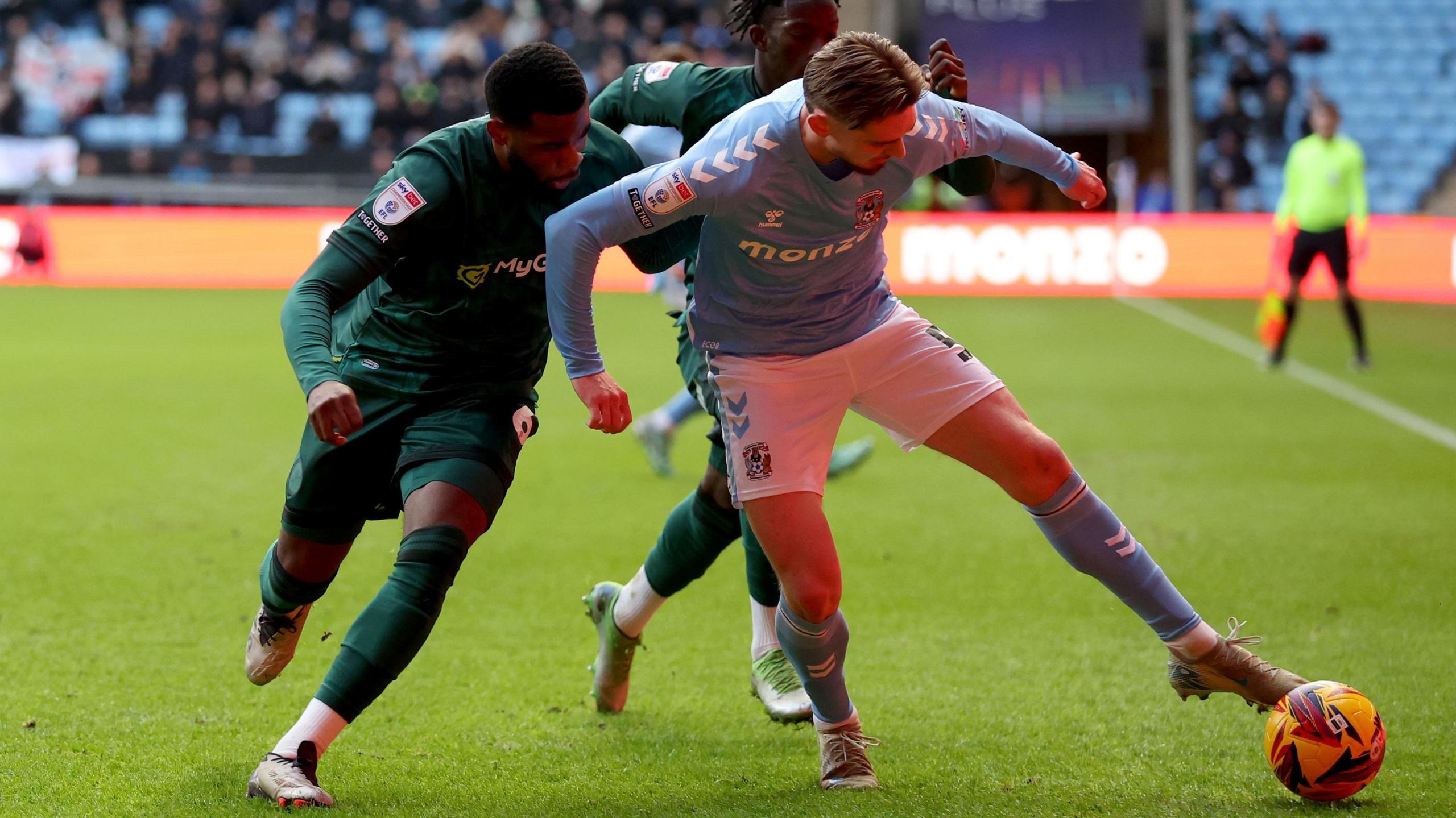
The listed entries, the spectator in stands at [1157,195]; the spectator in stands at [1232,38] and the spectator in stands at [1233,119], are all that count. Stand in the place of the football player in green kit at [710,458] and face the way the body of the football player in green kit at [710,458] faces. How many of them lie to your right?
0

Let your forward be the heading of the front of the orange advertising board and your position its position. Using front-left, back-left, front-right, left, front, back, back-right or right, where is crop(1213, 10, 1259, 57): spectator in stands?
back-left

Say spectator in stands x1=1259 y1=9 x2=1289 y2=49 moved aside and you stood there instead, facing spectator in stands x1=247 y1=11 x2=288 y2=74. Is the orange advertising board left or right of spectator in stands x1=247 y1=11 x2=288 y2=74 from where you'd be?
left

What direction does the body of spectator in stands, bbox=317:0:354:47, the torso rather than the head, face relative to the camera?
toward the camera

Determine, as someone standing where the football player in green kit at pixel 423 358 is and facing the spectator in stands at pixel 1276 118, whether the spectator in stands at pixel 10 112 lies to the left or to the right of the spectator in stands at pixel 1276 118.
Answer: left

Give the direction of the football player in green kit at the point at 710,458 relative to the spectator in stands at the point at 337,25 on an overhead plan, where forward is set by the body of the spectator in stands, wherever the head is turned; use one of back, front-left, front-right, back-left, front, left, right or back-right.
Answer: front

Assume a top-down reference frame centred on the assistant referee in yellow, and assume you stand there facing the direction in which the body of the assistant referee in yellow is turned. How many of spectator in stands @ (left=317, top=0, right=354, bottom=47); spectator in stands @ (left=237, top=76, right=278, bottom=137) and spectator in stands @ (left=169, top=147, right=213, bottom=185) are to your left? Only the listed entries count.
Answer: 0

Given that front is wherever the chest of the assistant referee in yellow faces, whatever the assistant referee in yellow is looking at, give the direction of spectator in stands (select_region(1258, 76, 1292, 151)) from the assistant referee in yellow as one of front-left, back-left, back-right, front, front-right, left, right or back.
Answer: back

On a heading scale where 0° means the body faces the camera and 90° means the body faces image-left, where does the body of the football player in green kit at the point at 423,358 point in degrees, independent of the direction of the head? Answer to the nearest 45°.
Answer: approximately 315°

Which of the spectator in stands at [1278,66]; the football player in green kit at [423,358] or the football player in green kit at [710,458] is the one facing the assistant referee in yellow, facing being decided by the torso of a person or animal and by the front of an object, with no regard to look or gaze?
the spectator in stands

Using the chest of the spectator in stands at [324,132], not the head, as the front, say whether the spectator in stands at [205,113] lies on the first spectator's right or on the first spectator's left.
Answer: on the first spectator's right

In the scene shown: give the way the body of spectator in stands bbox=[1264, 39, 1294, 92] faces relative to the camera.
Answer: toward the camera

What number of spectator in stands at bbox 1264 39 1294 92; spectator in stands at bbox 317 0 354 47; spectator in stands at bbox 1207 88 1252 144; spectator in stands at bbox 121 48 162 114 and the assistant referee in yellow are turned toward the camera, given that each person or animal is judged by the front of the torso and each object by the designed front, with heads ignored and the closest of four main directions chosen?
5

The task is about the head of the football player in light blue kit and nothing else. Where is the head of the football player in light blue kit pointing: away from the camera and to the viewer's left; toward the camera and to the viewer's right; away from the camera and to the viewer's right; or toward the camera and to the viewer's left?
toward the camera and to the viewer's right

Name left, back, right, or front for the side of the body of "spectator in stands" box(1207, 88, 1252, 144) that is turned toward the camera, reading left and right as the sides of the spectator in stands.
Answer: front

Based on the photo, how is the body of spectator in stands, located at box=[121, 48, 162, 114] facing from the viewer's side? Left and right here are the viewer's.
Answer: facing the viewer

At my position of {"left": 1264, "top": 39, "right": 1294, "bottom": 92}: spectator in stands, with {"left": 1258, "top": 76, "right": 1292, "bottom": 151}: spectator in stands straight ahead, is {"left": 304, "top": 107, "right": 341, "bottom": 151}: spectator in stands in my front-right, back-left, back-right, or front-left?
front-right

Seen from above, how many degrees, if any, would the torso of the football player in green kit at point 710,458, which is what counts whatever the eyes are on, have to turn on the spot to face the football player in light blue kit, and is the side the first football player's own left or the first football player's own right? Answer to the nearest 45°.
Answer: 0° — they already face them

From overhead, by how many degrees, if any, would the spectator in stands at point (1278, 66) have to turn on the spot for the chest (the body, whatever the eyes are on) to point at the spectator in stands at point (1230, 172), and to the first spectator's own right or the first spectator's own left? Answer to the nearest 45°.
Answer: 0° — they already face them

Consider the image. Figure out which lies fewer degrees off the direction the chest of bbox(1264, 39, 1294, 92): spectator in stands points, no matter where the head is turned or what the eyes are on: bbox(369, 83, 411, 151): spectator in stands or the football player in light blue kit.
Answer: the football player in light blue kit
